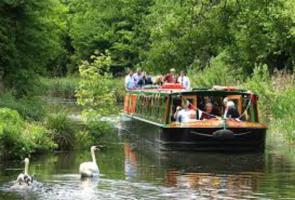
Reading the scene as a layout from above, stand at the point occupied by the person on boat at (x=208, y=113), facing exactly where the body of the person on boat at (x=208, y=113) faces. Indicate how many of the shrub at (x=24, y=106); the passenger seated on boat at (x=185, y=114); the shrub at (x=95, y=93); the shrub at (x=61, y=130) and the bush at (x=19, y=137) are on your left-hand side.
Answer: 0

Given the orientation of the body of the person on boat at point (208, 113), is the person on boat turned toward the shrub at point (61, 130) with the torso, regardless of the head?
no

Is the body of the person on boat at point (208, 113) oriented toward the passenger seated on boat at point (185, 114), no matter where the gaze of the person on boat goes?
no

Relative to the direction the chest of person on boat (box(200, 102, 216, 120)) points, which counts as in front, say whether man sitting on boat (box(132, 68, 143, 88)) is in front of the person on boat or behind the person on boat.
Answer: behind

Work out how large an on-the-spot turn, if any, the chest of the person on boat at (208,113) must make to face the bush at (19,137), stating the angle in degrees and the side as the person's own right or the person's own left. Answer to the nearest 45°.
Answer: approximately 45° to the person's own right

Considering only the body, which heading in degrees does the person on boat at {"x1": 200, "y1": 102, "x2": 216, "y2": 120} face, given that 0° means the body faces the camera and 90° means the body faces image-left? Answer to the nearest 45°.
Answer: approximately 0°

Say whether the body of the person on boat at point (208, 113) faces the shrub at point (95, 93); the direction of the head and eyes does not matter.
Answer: no

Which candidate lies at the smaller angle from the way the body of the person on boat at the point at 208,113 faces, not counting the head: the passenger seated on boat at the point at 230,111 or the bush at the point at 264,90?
the passenger seated on boat

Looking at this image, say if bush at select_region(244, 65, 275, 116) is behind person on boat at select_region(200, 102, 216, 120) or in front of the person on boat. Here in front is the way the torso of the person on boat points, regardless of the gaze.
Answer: behind

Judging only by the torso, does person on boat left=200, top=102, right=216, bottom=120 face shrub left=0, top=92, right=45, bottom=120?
no

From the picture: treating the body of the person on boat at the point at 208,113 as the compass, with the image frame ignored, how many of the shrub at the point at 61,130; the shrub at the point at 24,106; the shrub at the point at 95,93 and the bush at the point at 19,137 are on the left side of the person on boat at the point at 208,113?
0

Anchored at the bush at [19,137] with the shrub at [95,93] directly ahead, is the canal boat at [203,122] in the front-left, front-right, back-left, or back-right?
front-right

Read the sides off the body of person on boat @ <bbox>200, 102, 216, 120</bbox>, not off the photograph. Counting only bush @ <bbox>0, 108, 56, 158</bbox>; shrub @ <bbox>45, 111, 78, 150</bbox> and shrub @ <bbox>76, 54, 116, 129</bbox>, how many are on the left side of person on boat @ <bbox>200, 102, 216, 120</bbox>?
0
